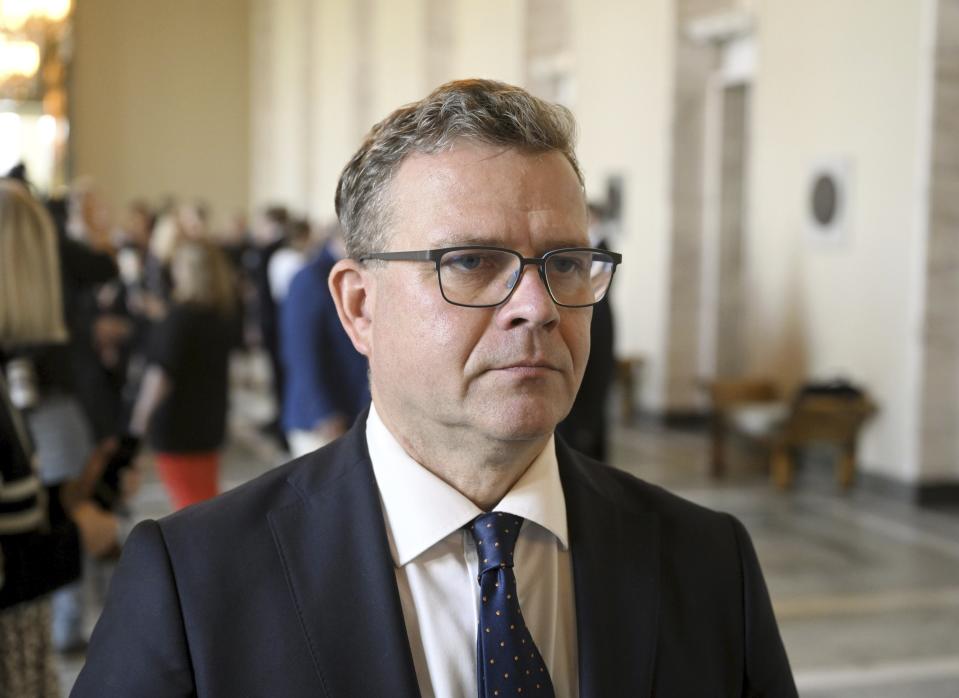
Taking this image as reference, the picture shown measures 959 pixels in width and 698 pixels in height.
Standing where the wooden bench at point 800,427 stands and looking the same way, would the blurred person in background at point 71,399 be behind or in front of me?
in front

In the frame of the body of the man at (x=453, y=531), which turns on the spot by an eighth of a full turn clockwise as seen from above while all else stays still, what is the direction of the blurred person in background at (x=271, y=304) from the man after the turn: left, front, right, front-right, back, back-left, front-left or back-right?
back

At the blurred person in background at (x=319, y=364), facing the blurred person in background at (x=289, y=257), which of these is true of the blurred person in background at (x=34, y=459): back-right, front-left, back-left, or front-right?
back-left

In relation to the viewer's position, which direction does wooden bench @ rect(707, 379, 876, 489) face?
facing the viewer and to the left of the viewer

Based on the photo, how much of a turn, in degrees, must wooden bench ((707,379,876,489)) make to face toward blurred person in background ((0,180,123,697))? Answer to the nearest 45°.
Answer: approximately 45° to its left

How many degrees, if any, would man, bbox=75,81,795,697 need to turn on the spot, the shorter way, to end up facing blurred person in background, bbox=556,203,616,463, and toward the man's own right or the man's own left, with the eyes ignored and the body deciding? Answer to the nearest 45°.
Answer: approximately 135° to the man's own left

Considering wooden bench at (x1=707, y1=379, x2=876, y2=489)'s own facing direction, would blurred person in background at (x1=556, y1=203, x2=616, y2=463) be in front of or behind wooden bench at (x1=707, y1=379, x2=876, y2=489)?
in front

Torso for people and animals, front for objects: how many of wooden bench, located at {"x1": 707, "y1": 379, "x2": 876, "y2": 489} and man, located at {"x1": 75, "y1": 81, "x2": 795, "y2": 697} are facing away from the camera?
0

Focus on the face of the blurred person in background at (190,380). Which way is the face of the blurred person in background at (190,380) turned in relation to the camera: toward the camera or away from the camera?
away from the camera

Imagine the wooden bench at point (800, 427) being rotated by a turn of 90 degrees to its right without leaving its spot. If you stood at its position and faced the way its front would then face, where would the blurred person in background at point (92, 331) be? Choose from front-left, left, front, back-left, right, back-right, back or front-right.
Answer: left

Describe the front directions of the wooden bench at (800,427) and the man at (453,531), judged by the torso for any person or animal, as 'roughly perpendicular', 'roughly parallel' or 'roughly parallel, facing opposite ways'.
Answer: roughly perpendicular

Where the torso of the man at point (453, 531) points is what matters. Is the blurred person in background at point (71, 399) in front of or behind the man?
behind

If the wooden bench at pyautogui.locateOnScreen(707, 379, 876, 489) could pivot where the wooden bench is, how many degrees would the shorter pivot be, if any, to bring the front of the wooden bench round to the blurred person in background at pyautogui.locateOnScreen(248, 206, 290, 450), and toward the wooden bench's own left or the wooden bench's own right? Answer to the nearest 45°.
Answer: approximately 45° to the wooden bench's own right

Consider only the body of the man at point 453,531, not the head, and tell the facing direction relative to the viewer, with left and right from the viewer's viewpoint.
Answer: facing the viewer and to the right of the viewer
